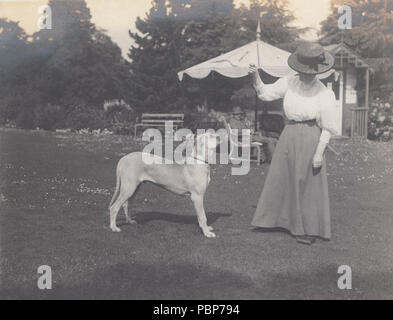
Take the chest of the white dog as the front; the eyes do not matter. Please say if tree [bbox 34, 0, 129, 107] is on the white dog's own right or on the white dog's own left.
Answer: on the white dog's own left

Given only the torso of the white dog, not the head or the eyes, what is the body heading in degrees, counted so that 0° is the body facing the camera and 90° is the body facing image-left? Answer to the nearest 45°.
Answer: approximately 270°

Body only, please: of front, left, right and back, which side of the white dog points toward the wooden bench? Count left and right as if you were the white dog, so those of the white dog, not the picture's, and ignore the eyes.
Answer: left

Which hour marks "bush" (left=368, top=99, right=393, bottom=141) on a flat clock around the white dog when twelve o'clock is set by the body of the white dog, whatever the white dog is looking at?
The bush is roughly at 10 o'clock from the white dog.

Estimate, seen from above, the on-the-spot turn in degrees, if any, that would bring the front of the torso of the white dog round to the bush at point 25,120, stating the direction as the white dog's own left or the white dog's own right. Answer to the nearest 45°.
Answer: approximately 90° to the white dog's own left

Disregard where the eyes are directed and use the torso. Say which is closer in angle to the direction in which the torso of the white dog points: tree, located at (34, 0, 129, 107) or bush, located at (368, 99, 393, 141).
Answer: the bush

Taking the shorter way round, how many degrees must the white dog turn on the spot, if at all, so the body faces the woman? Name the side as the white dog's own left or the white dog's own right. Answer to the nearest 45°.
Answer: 0° — it already faces them

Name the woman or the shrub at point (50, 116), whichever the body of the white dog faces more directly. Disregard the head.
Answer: the woman
